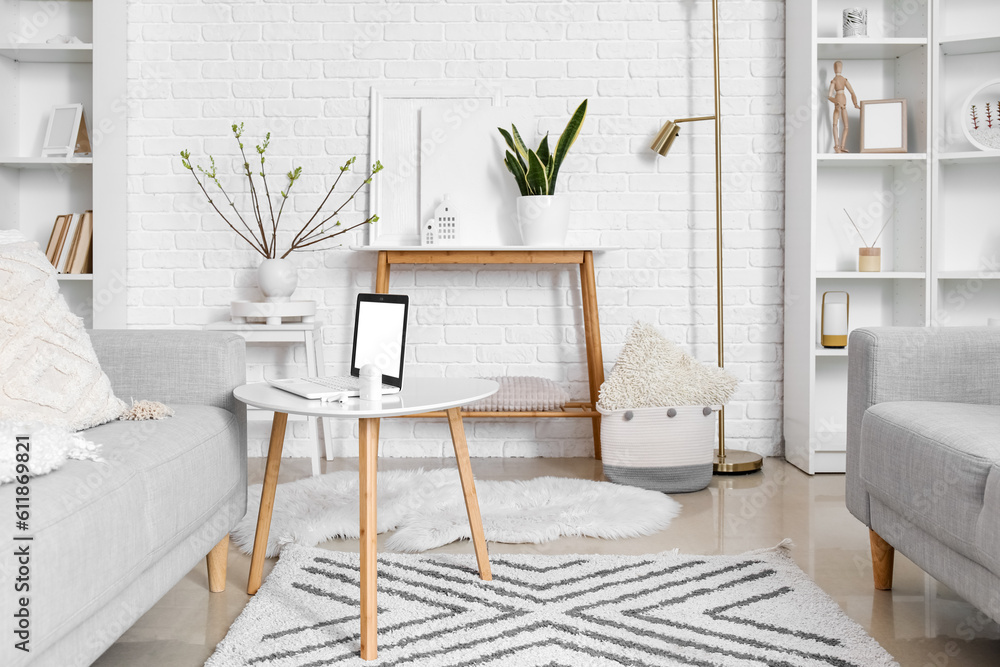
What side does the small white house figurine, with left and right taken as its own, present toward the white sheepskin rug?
front

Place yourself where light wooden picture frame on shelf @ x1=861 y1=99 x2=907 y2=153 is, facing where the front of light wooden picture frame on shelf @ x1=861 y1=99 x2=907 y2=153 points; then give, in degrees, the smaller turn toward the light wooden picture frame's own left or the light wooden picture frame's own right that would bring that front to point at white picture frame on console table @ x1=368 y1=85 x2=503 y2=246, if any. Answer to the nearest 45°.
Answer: approximately 90° to the light wooden picture frame's own right

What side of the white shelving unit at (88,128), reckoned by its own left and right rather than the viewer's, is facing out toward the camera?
front

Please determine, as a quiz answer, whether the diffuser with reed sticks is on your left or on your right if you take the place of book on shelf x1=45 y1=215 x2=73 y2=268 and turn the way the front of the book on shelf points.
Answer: on your left

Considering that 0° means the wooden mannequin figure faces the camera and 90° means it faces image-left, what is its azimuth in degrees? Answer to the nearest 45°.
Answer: approximately 0°

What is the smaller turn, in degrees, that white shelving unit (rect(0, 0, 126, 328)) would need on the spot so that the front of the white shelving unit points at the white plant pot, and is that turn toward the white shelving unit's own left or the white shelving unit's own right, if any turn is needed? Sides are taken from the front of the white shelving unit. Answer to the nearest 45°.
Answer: approximately 45° to the white shelving unit's own left

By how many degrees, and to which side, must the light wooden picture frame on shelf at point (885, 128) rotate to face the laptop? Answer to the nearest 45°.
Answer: approximately 45° to its right

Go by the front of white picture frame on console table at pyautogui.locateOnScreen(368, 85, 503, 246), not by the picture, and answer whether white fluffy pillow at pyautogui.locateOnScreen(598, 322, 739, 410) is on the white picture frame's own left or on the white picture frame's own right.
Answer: on the white picture frame's own left

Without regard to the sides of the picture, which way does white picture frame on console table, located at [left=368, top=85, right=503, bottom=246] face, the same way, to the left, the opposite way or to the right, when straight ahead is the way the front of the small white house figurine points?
the same way

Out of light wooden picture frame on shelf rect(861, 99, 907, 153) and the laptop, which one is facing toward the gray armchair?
the light wooden picture frame on shelf

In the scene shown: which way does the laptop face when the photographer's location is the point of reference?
facing the viewer and to the left of the viewer

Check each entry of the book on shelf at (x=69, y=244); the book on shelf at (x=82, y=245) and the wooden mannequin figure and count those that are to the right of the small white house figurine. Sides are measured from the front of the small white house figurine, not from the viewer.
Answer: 2

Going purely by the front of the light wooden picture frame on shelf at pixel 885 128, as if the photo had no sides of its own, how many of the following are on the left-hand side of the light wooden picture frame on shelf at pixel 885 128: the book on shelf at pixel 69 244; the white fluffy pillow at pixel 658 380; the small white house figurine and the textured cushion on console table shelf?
0

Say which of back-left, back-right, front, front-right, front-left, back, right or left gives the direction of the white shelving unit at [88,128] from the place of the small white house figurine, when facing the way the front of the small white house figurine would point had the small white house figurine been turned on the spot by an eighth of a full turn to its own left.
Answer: back-right
